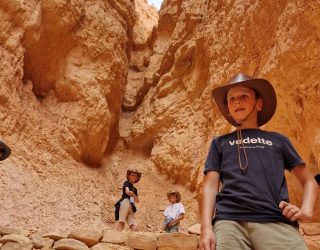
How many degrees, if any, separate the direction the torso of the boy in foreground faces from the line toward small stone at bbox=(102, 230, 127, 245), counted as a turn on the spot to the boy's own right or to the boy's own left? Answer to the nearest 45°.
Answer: approximately 135° to the boy's own right

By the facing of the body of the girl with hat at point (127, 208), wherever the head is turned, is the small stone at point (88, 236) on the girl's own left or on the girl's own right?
on the girl's own right

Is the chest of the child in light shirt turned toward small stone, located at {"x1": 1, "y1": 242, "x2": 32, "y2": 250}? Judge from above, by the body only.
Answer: yes

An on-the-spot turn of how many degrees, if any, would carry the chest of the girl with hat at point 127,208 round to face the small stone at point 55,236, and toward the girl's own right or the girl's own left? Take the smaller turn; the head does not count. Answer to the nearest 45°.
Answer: approximately 90° to the girl's own right

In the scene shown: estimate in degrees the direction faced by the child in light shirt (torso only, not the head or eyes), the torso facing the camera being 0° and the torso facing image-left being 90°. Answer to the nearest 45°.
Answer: approximately 45°

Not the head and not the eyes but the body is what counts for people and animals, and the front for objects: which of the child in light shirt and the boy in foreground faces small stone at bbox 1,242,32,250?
the child in light shirt

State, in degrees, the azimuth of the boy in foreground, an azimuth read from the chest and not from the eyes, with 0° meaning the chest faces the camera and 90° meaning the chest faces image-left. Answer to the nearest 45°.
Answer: approximately 0°

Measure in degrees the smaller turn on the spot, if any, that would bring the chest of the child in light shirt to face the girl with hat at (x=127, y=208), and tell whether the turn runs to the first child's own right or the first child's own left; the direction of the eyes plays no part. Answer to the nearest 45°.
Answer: approximately 45° to the first child's own right
